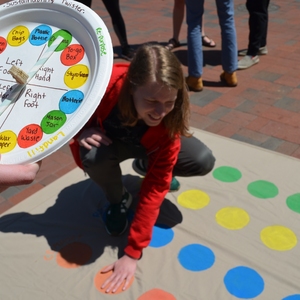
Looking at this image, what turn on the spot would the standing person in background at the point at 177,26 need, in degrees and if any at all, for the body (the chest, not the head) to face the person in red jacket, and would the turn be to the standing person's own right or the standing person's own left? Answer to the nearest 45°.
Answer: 0° — they already face them

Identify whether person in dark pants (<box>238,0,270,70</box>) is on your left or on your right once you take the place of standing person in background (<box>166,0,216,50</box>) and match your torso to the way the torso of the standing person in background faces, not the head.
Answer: on your left

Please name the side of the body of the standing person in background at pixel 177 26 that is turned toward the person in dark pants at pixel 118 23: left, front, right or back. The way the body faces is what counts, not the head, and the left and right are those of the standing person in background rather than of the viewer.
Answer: right

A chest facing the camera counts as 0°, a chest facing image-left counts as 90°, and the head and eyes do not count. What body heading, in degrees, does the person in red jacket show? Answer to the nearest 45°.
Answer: approximately 0°

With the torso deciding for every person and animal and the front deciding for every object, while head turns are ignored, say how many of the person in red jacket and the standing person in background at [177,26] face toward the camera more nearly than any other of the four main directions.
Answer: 2

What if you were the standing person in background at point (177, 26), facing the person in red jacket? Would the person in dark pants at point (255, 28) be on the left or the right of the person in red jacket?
left

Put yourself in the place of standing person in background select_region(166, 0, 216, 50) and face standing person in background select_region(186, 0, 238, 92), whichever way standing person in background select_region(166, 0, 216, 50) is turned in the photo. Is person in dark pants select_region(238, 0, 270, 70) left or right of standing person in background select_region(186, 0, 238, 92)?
left
